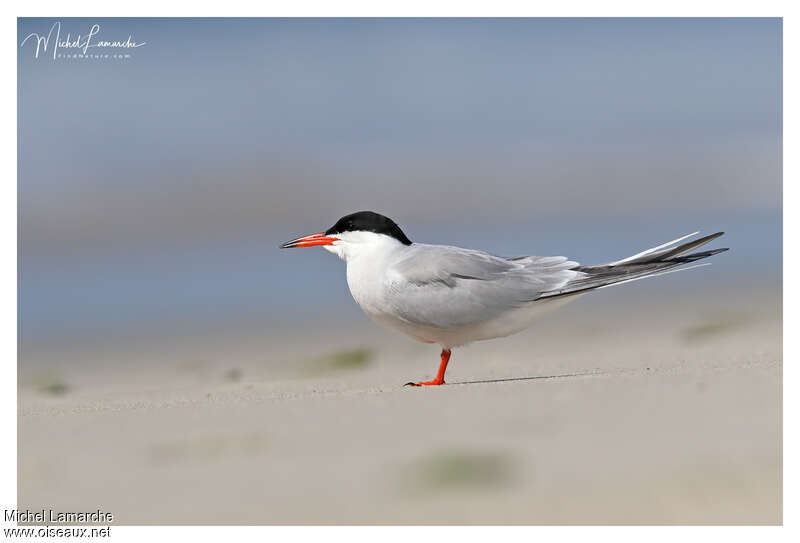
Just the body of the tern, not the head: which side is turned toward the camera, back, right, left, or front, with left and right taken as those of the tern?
left
